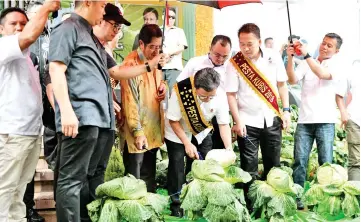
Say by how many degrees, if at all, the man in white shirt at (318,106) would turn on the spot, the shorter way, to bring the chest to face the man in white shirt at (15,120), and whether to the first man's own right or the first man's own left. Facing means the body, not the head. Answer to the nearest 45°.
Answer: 0° — they already face them

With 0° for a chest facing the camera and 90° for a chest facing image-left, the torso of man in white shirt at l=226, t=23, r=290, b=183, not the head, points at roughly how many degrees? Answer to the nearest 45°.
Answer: approximately 0°

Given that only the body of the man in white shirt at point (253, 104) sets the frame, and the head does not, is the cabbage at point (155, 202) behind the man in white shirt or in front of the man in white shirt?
in front

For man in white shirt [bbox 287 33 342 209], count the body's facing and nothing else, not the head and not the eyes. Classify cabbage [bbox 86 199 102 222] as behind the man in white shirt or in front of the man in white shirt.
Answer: in front

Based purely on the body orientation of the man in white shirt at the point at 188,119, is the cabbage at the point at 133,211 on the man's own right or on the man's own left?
on the man's own right

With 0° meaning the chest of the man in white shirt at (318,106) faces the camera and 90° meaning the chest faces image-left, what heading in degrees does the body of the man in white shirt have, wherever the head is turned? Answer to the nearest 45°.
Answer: approximately 45°

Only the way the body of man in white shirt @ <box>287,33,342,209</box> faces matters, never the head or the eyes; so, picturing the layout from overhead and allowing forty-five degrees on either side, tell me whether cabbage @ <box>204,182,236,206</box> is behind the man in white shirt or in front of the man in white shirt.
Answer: in front

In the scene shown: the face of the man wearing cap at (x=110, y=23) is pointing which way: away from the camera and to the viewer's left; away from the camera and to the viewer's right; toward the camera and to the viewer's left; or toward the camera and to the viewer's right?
toward the camera and to the viewer's right

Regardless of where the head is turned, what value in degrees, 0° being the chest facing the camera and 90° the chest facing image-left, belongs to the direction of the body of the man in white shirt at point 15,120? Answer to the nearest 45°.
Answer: approximately 315°

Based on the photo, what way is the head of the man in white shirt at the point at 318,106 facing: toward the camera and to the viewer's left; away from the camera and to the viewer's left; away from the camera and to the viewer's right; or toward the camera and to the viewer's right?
toward the camera and to the viewer's left

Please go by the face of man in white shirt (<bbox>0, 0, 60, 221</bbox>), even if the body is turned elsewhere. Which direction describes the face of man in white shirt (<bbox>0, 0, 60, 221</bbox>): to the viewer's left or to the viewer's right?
to the viewer's right

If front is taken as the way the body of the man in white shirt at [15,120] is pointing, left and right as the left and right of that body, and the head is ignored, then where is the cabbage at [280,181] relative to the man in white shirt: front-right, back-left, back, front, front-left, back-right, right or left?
front-left
